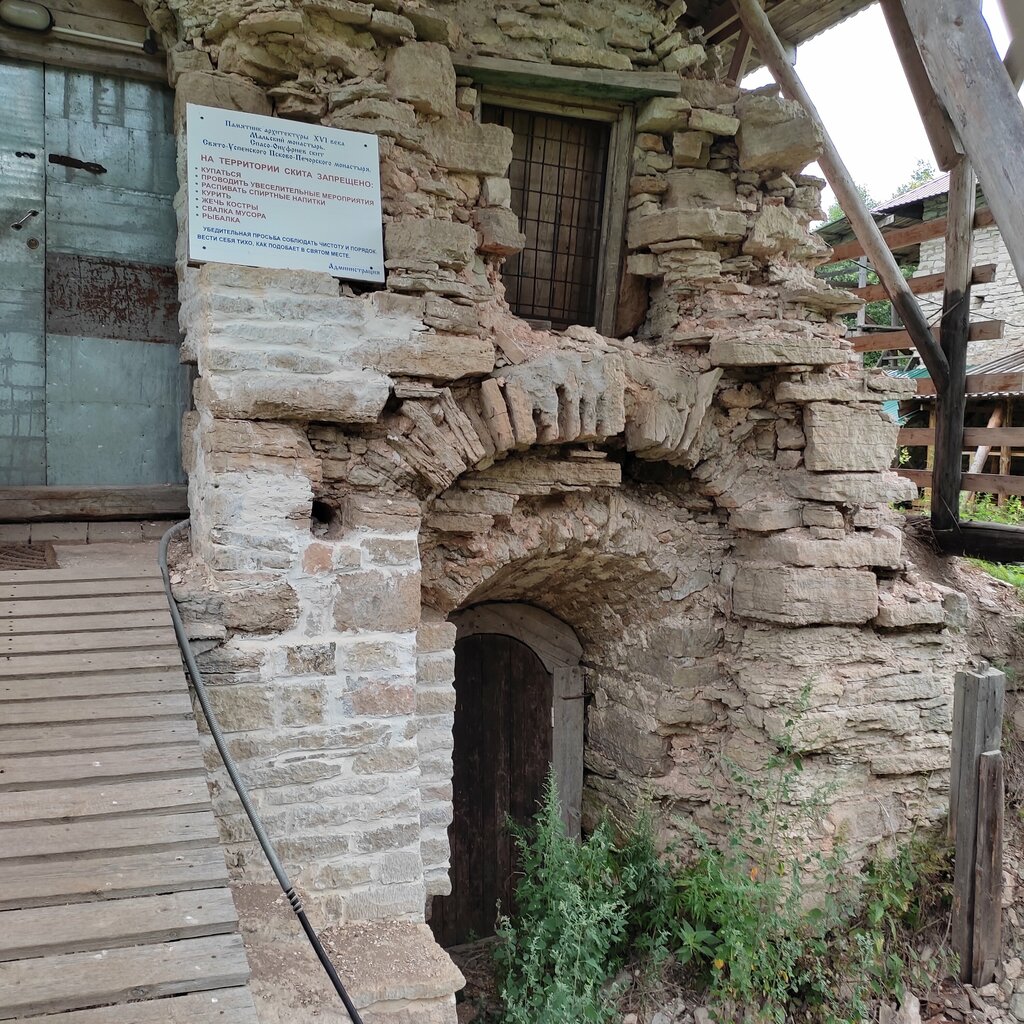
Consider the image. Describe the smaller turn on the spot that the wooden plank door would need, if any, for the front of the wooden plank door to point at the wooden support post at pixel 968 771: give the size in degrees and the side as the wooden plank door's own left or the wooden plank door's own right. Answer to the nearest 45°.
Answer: approximately 90° to the wooden plank door's own left

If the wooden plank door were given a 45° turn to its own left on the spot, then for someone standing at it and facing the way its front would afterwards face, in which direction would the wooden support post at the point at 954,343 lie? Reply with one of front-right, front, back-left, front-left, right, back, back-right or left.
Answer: front-left

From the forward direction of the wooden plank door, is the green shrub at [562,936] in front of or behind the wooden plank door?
in front

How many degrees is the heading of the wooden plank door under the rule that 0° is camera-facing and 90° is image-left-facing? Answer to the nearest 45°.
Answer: approximately 0°

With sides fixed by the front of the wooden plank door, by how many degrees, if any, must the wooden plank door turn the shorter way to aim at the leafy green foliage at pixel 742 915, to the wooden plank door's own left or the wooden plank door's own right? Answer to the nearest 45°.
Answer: approximately 45° to the wooden plank door's own left

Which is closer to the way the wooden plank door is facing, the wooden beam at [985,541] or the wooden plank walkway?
the wooden plank walkway
